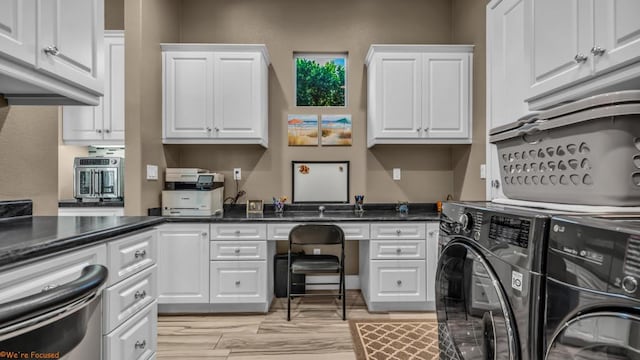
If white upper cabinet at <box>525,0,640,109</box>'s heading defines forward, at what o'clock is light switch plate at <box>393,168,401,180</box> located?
The light switch plate is roughly at 3 o'clock from the white upper cabinet.

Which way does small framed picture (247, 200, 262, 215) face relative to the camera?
toward the camera

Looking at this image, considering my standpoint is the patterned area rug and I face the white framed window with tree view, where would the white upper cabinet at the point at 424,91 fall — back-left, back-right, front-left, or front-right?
front-right

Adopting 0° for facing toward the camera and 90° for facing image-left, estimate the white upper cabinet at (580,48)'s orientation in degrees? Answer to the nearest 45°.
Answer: approximately 45°

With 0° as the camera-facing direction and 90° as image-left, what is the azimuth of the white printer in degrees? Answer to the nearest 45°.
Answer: approximately 0°

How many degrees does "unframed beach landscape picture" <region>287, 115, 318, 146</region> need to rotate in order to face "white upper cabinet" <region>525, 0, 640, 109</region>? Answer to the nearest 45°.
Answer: approximately 45° to its left

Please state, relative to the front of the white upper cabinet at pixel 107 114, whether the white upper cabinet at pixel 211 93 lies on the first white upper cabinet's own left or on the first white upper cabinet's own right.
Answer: on the first white upper cabinet's own left

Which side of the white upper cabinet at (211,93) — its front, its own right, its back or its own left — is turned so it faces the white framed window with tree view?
left

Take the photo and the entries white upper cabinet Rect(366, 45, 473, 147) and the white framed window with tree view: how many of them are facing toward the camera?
2

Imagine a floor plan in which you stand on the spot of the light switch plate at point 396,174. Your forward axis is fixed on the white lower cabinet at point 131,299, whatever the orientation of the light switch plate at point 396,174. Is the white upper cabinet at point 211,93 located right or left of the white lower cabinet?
right

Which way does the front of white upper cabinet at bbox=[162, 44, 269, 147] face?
toward the camera

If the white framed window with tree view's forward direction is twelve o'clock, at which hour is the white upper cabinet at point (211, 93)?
The white upper cabinet is roughly at 2 o'clock from the white framed window with tree view.

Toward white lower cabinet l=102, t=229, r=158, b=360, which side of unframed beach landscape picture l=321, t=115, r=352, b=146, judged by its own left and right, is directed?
front

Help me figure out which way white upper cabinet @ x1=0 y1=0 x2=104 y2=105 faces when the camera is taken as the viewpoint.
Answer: facing the viewer and to the right of the viewer

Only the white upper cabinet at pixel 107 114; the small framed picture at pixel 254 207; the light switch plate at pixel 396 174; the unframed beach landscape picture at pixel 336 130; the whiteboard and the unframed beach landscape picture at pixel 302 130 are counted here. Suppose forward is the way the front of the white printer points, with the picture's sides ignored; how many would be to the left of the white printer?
5

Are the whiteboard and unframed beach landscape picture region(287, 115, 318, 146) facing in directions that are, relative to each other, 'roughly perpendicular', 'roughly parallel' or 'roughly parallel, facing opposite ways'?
roughly parallel
